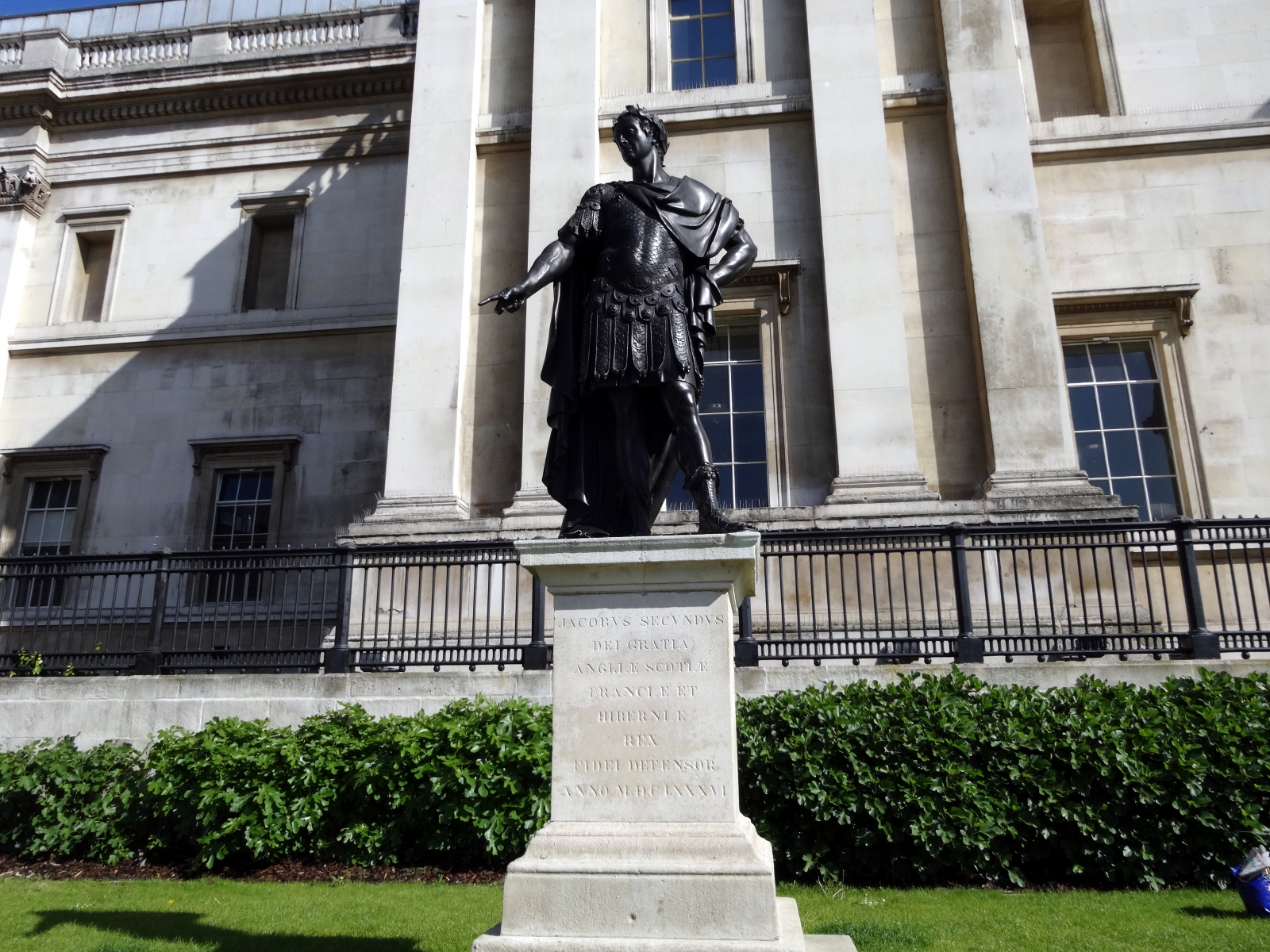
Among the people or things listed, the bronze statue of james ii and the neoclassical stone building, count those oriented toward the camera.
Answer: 2

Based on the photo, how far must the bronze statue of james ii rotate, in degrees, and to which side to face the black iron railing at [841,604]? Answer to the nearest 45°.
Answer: approximately 135° to its left

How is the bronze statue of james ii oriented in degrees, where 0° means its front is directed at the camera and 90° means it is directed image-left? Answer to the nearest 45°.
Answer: approximately 0°

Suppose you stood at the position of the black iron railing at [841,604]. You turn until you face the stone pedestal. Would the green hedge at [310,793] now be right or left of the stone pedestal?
right

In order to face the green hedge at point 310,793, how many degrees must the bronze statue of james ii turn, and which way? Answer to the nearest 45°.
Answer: approximately 135° to its right

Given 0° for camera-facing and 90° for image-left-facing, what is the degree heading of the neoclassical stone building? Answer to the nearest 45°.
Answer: approximately 0°
